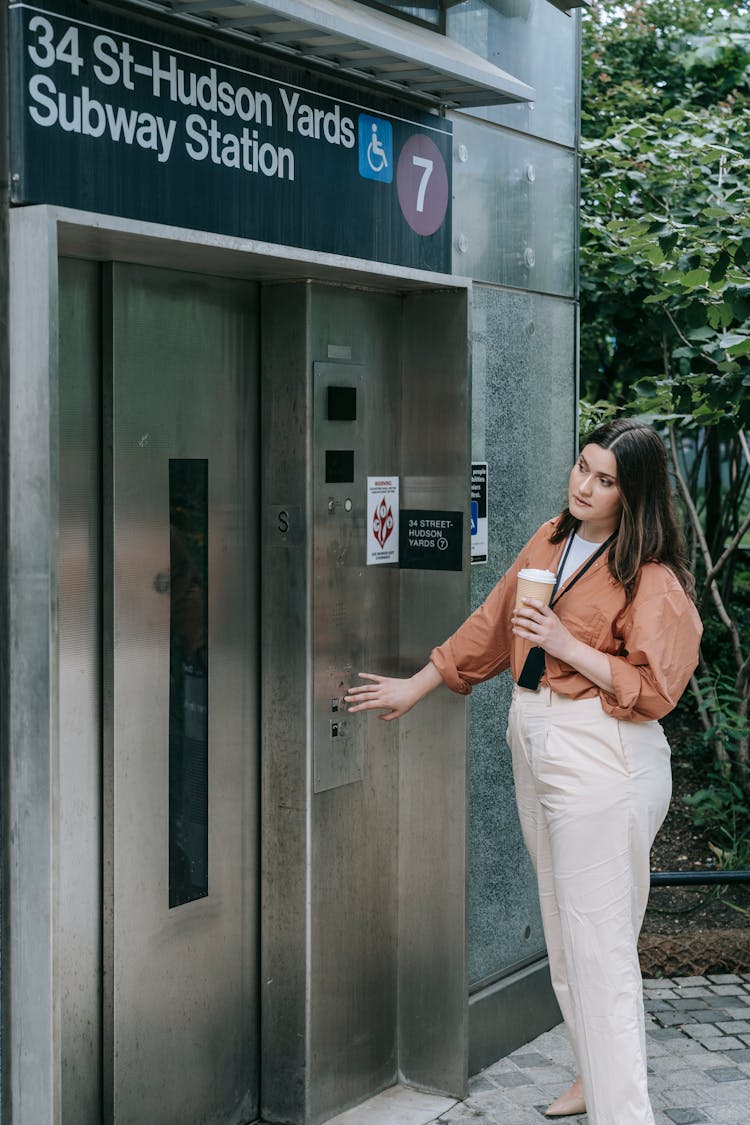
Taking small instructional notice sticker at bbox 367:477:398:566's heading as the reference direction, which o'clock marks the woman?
The woman is roughly at 12 o'clock from the small instructional notice sticker.

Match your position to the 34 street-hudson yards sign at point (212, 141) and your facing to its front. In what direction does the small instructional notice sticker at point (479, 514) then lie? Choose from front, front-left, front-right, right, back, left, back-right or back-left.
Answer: left

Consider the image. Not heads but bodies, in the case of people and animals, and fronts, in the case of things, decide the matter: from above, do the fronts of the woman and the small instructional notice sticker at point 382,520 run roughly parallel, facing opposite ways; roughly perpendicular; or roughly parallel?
roughly perpendicular

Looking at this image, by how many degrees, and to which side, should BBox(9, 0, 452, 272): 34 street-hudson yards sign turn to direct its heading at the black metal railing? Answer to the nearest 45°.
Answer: approximately 90° to its left

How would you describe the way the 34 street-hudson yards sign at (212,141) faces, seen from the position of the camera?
facing the viewer and to the right of the viewer

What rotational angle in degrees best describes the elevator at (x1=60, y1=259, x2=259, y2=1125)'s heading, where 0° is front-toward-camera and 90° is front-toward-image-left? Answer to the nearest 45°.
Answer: approximately 315°

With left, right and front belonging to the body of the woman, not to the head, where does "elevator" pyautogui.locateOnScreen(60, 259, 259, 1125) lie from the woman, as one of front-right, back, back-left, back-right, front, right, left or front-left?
front-right

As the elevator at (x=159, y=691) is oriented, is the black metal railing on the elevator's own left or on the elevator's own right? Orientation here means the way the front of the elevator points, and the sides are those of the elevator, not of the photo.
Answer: on the elevator's own left

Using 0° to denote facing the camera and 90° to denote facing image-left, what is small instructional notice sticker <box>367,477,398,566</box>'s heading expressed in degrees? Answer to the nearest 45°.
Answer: approximately 315°

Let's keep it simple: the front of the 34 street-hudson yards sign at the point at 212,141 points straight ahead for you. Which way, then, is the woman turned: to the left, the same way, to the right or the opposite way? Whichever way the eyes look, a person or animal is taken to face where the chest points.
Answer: to the right

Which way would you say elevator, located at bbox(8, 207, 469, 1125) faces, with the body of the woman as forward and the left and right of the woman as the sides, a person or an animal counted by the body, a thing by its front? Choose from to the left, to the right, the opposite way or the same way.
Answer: to the left

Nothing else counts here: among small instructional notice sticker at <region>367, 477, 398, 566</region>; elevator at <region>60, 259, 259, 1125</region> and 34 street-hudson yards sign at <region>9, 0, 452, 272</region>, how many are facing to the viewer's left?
0

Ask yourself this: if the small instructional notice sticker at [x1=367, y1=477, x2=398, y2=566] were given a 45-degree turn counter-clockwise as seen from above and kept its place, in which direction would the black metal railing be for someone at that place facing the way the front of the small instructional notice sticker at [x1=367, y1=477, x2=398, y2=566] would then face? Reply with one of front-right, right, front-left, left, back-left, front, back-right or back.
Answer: front-left

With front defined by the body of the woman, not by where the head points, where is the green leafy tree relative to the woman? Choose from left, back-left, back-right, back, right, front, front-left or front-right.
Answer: back-right

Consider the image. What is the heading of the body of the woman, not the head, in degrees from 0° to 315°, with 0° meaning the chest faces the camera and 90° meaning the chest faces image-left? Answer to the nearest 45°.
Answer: approximately 45°

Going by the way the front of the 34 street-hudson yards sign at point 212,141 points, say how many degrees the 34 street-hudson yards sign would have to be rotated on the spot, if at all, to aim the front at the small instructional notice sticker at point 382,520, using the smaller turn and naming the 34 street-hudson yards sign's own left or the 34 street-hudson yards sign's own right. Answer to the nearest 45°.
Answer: approximately 90° to the 34 street-hudson yards sign's own left
